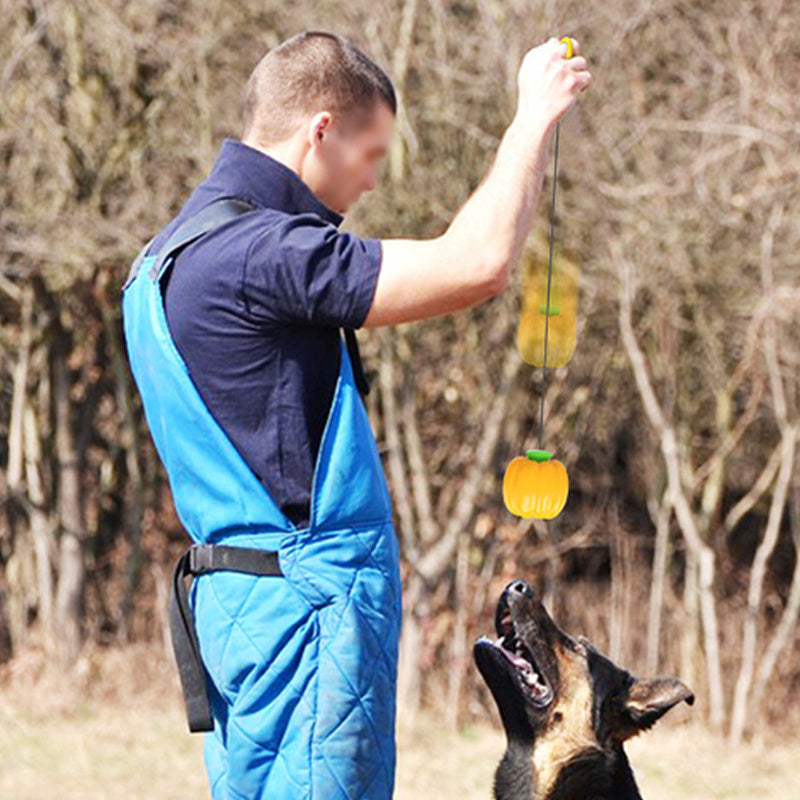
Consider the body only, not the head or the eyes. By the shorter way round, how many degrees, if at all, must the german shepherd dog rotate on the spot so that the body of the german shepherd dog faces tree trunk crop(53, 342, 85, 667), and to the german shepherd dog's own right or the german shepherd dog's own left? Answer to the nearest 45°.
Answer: approximately 45° to the german shepherd dog's own right

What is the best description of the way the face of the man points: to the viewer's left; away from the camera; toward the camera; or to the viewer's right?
to the viewer's right

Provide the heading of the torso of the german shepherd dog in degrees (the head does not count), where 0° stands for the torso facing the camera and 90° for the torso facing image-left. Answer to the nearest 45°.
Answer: approximately 90°

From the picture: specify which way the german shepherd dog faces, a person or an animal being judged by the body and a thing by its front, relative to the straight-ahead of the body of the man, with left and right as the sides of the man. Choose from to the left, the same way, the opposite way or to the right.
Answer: the opposite way

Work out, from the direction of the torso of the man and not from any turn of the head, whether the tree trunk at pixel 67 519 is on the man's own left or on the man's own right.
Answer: on the man's own left

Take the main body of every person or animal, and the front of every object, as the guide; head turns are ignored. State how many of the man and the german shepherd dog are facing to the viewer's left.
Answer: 1

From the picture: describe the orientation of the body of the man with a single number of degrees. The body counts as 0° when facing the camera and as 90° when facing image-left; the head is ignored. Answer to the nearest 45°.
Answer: approximately 270°
